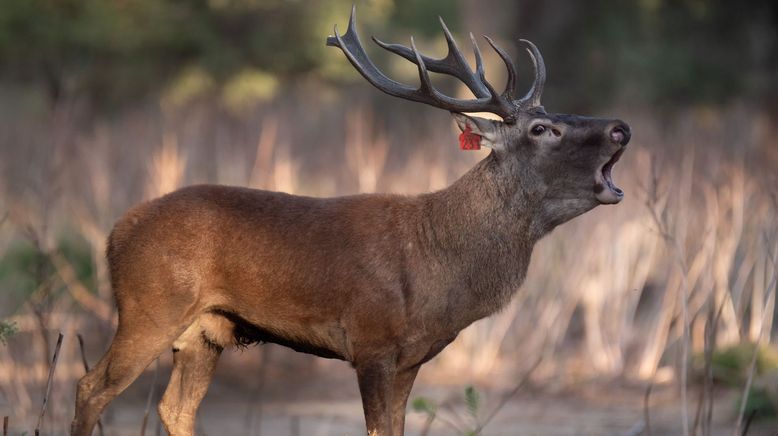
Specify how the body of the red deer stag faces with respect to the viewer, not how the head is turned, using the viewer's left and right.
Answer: facing to the right of the viewer
